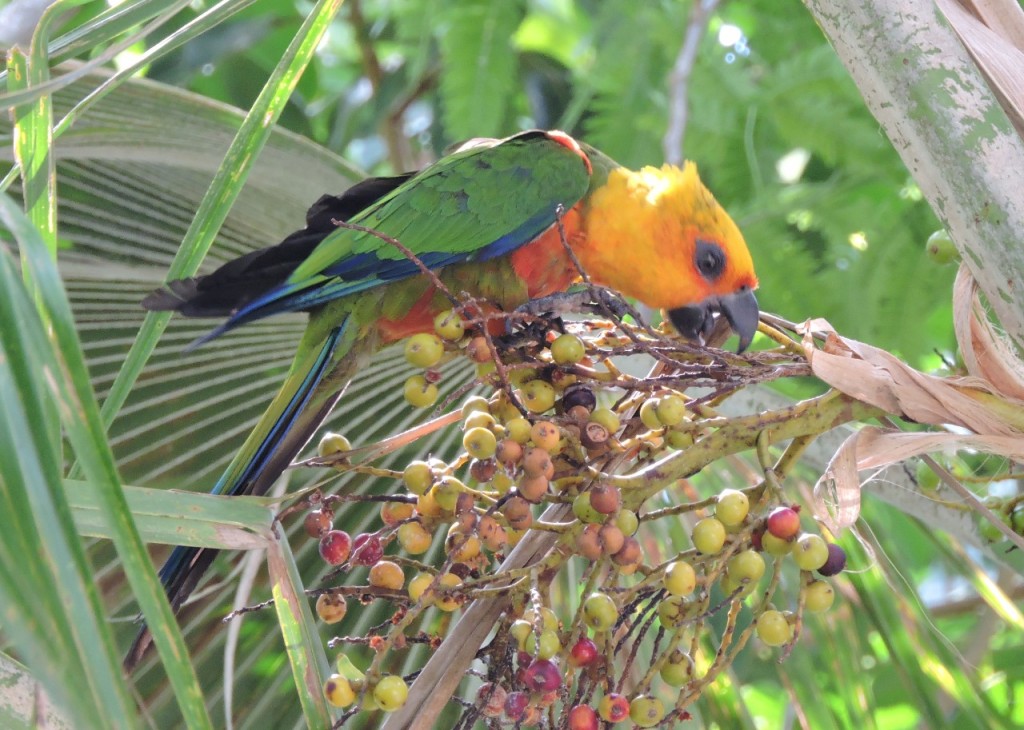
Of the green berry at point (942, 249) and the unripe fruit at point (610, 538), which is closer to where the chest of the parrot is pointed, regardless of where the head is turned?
the green berry

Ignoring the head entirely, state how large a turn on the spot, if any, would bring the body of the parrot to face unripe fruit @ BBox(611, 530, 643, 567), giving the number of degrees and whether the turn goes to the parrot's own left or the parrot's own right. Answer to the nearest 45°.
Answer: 0° — it already faces it

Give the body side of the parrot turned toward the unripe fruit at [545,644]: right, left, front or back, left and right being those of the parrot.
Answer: right

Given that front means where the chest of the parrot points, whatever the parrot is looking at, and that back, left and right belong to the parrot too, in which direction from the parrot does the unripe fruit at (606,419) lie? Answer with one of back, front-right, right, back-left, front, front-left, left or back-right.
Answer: front

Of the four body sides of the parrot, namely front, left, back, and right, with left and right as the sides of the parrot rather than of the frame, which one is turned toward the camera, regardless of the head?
right
